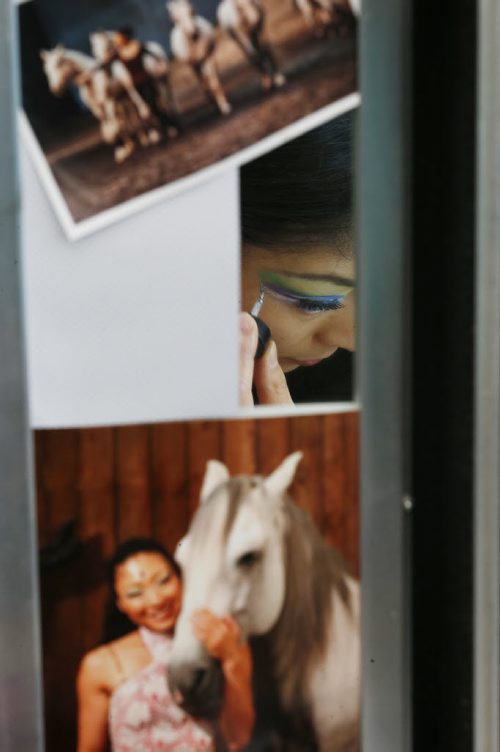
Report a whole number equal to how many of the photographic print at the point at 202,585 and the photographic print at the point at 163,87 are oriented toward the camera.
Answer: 2

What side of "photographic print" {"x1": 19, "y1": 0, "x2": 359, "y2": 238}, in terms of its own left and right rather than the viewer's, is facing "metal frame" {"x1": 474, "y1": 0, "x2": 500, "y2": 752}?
left

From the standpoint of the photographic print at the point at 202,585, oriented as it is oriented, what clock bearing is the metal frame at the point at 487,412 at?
The metal frame is roughly at 9 o'clock from the photographic print.

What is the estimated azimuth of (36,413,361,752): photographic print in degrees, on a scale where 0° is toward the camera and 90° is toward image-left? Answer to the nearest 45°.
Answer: approximately 0°
